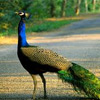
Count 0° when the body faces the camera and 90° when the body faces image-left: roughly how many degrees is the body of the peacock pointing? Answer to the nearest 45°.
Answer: approximately 90°
